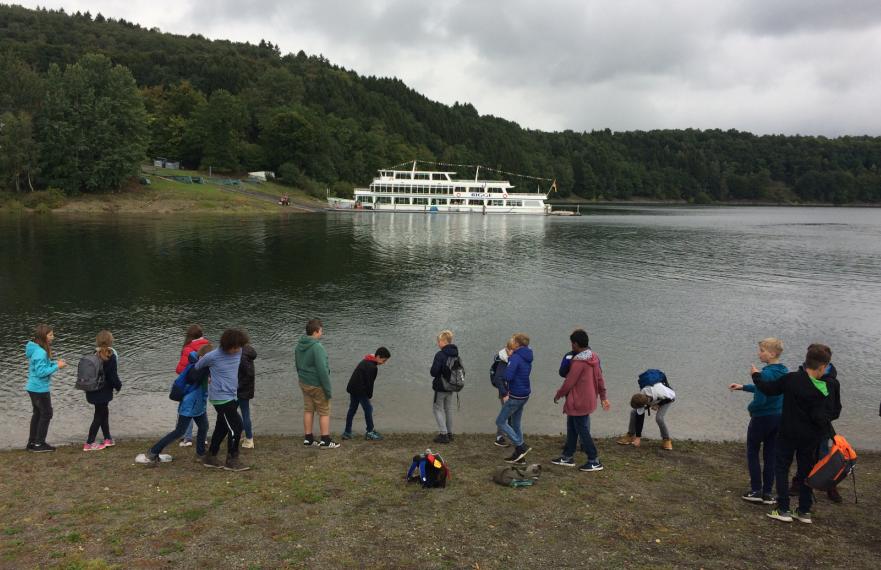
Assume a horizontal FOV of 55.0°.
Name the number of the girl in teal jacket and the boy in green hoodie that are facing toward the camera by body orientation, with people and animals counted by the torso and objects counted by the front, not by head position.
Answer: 0

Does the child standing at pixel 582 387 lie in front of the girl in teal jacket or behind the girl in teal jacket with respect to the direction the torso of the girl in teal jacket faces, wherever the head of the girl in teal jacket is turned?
in front

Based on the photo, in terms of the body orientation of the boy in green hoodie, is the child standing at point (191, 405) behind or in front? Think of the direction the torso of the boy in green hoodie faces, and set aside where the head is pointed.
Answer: behind

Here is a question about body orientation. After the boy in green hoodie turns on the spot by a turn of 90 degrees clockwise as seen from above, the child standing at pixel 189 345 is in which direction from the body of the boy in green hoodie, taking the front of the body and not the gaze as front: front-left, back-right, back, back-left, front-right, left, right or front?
back-right

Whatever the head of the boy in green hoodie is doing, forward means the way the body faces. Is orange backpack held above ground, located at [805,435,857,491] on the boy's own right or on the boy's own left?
on the boy's own right

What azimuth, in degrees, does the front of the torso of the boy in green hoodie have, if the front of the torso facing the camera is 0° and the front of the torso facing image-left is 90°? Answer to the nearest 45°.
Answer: approximately 225°

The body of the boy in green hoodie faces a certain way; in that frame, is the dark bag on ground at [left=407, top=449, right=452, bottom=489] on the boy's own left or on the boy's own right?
on the boy's own right

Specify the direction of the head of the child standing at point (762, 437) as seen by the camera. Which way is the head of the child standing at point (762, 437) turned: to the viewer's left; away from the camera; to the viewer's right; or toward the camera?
to the viewer's left

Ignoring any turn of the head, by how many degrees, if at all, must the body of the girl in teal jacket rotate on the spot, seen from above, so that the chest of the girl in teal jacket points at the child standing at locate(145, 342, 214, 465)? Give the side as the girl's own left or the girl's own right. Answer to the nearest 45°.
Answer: approximately 45° to the girl's own right

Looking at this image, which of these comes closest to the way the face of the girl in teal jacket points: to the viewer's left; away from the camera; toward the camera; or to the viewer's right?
to the viewer's right

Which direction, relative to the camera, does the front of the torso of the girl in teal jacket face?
to the viewer's right
